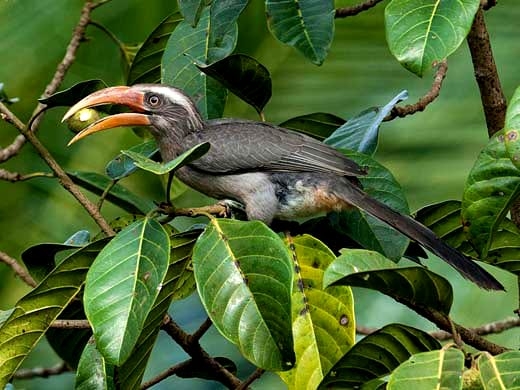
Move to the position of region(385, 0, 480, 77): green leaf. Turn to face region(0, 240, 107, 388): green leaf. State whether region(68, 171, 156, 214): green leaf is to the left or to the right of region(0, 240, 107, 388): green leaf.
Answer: right

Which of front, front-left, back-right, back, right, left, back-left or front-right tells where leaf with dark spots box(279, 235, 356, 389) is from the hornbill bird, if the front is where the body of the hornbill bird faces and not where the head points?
left

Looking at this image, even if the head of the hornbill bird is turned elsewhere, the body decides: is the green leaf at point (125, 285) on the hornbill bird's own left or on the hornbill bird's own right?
on the hornbill bird's own left

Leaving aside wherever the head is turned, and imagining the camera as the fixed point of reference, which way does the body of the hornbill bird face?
to the viewer's left

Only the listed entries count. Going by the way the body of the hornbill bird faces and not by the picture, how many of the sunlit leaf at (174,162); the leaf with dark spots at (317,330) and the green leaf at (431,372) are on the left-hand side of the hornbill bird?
3

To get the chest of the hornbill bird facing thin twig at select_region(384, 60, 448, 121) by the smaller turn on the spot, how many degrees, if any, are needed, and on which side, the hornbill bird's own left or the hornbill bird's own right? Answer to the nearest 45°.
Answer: approximately 135° to the hornbill bird's own left

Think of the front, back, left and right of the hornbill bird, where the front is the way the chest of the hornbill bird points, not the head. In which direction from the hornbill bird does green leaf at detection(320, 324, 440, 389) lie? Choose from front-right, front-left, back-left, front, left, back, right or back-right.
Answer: left
